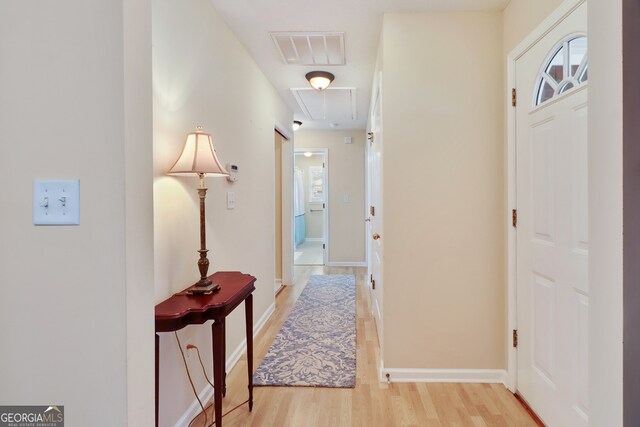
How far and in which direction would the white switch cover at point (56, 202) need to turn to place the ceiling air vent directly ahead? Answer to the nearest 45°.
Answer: approximately 135° to its left

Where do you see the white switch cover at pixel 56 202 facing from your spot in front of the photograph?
facing the viewer

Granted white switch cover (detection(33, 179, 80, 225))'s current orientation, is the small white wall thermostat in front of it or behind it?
behind

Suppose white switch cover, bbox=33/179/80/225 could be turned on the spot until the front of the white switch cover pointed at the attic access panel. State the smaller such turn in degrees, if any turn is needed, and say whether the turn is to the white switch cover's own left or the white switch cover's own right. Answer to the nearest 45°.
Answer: approximately 135° to the white switch cover's own left
